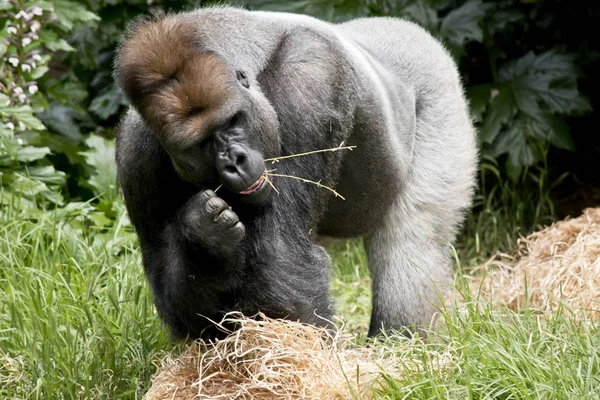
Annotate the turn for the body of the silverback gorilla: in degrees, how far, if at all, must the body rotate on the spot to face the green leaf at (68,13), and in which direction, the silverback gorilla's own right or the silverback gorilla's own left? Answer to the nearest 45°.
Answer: approximately 90° to the silverback gorilla's own right

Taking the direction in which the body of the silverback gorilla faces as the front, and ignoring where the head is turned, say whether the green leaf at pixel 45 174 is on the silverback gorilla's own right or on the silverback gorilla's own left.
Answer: on the silverback gorilla's own right

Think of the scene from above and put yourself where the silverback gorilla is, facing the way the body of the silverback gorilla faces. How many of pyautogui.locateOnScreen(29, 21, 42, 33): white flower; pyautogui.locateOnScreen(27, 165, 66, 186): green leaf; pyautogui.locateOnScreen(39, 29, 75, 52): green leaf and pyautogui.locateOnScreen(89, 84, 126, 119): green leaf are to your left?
0

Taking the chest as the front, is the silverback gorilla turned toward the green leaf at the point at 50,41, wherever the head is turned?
no

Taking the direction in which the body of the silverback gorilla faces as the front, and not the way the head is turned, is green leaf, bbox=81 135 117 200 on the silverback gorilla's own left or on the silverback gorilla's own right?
on the silverback gorilla's own right

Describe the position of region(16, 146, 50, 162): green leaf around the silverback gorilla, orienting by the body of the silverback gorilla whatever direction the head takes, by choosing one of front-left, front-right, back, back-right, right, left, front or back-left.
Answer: right

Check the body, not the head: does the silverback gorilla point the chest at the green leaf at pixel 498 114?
no

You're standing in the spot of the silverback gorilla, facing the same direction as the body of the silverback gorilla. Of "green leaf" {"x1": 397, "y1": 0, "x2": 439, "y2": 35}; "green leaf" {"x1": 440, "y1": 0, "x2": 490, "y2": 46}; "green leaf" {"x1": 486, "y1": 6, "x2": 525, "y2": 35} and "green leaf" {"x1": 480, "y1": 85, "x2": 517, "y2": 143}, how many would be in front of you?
0

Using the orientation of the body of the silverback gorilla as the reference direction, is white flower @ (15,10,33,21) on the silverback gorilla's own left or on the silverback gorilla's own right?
on the silverback gorilla's own right

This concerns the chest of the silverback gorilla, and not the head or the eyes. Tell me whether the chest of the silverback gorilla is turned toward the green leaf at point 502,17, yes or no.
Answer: no

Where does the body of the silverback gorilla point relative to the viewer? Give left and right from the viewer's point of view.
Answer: facing the viewer and to the left of the viewer

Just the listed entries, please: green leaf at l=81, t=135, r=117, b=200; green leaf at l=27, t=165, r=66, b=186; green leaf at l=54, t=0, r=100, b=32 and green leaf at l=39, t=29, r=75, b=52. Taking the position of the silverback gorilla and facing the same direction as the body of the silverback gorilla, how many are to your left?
0

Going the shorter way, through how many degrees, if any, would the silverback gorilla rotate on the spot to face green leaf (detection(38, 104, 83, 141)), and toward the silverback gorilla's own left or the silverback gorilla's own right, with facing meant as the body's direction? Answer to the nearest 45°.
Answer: approximately 90° to the silverback gorilla's own right

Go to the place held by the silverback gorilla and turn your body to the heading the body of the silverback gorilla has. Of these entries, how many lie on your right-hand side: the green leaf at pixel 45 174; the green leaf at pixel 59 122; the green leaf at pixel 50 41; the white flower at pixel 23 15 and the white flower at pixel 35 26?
5

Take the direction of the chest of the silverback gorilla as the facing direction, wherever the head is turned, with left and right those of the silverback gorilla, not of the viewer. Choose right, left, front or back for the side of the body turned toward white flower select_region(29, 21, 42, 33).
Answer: right

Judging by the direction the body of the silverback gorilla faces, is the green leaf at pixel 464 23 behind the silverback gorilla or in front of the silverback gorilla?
behind
